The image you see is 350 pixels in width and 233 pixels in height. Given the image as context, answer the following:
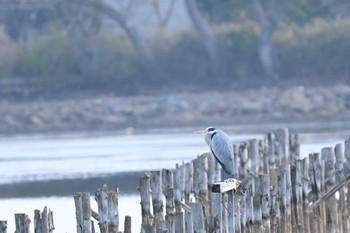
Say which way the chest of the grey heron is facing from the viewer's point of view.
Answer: to the viewer's left

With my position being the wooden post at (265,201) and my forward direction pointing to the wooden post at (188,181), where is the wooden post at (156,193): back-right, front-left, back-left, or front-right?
front-left

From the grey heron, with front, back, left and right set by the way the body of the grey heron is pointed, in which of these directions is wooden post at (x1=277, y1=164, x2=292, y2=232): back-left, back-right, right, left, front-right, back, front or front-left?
back

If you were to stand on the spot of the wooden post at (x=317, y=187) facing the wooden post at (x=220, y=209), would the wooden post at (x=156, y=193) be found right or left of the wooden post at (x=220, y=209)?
right

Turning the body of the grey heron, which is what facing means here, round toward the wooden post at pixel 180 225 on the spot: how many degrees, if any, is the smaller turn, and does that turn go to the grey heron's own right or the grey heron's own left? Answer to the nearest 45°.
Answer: approximately 90° to the grey heron's own left

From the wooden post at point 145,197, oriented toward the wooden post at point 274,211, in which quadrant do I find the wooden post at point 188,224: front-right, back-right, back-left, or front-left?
front-right

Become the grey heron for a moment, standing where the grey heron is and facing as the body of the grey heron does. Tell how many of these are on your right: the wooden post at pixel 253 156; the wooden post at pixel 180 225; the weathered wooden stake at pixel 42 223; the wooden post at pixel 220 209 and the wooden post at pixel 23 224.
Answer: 1

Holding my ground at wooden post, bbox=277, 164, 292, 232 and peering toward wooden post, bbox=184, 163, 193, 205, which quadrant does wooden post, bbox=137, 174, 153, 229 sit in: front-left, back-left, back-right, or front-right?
front-left
